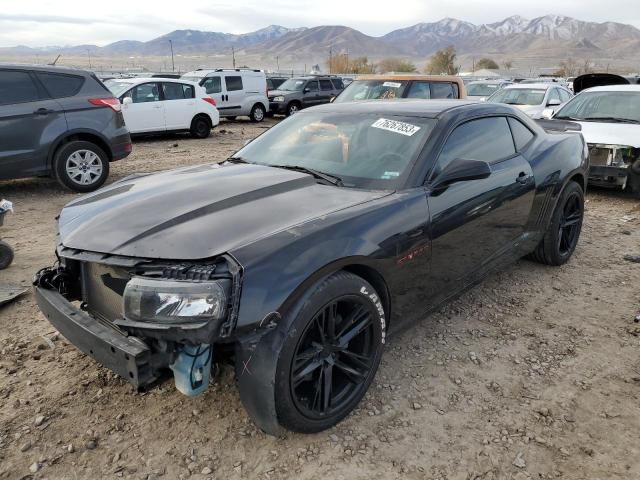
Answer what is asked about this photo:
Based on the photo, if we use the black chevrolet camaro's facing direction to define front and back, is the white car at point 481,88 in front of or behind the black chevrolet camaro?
behind

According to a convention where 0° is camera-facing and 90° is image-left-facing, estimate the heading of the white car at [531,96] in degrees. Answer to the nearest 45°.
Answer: approximately 45°

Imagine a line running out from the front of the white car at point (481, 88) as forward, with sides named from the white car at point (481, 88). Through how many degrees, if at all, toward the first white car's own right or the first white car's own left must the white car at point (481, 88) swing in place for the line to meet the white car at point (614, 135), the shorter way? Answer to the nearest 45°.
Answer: approximately 45° to the first white car's own left

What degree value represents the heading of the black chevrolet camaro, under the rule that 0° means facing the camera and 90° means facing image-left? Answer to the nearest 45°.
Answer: approximately 45°

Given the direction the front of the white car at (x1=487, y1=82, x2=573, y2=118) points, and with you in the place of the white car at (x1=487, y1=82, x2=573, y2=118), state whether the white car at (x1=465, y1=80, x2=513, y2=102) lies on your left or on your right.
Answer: on your right

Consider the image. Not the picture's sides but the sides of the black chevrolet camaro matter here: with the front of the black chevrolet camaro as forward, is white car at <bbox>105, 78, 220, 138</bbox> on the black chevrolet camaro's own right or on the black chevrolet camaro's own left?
on the black chevrolet camaro's own right

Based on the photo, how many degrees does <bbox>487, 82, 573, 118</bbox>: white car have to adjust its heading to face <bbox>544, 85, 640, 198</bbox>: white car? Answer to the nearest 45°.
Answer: approximately 45° to its left
